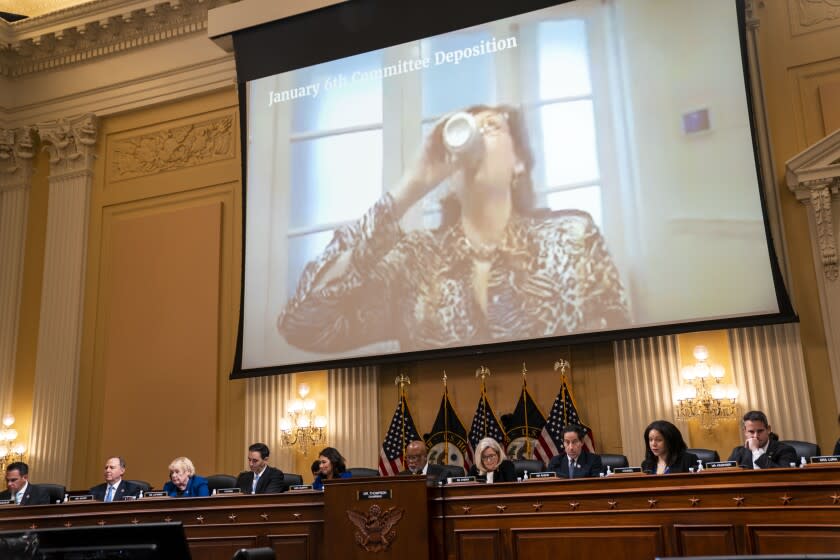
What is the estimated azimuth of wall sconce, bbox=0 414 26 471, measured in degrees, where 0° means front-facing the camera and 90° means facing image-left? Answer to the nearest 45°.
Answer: approximately 0°

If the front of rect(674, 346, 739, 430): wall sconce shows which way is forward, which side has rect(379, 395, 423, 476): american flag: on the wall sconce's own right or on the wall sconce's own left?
on the wall sconce's own right

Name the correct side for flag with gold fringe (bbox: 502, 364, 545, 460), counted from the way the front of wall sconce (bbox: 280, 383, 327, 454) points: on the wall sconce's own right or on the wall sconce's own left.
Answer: on the wall sconce's own left

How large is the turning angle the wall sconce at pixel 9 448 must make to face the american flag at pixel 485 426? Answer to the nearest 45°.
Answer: approximately 45° to its left

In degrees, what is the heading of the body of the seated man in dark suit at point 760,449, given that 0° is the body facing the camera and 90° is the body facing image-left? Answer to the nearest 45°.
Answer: approximately 45°

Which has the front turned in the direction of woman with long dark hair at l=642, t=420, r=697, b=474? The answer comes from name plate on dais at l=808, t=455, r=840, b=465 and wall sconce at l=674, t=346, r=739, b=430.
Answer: the wall sconce

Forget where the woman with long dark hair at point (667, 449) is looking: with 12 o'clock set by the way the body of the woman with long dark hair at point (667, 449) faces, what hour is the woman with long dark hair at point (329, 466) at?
the woman with long dark hair at point (329, 466) is roughly at 2 o'clock from the woman with long dark hair at point (667, 449).

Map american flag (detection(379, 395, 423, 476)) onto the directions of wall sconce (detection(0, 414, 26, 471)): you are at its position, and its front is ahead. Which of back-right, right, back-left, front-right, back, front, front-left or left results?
front-left

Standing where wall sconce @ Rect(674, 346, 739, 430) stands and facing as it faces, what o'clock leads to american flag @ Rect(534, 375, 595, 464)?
The american flag is roughly at 3 o'clock from the wall sconce.

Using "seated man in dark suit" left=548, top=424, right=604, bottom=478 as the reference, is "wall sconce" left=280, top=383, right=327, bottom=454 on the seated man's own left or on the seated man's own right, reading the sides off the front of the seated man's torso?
on the seated man's own right

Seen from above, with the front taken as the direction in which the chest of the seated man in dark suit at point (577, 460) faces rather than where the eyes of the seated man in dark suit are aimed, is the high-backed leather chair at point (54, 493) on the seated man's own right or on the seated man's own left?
on the seated man's own right

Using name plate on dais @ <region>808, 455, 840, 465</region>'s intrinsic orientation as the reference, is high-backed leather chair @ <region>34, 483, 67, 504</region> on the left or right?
on its right
